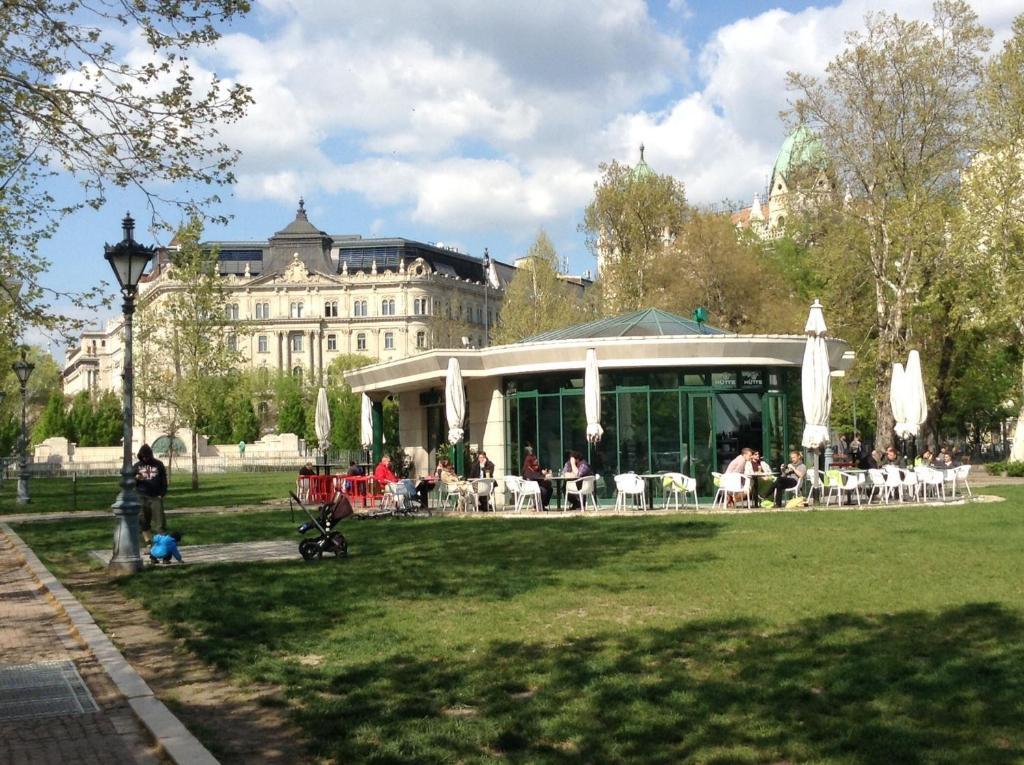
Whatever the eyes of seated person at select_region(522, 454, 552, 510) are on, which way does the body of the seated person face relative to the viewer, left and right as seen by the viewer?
facing to the right of the viewer

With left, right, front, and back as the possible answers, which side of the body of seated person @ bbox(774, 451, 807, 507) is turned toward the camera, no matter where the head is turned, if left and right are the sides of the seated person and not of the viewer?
left

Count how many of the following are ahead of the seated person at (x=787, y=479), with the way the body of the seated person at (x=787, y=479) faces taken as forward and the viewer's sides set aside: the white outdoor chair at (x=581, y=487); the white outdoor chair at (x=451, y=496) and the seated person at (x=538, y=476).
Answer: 3

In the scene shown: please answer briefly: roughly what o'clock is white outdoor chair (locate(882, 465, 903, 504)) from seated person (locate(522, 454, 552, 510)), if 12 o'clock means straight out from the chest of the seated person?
The white outdoor chair is roughly at 12 o'clock from the seated person.

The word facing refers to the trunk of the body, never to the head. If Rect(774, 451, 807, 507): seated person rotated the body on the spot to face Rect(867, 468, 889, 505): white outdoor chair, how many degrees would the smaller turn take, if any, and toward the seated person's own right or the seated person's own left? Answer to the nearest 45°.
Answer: approximately 135° to the seated person's own right

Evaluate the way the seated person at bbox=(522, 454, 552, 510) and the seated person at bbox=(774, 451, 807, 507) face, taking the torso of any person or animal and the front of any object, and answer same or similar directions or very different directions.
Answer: very different directions

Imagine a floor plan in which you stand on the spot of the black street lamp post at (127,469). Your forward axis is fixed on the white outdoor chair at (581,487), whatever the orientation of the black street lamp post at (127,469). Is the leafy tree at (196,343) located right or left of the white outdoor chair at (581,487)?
left

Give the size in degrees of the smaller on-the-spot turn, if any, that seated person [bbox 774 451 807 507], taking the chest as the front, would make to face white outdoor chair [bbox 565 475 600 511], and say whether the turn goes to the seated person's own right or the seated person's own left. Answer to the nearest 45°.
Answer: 0° — they already face it

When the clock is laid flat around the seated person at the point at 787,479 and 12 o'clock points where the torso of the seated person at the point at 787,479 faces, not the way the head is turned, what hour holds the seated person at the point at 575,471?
the seated person at the point at 575,471 is roughly at 12 o'clock from the seated person at the point at 787,479.

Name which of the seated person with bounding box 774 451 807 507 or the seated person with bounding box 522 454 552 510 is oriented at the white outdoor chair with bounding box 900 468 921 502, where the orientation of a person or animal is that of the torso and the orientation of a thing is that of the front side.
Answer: the seated person with bounding box 522 454 552 510
